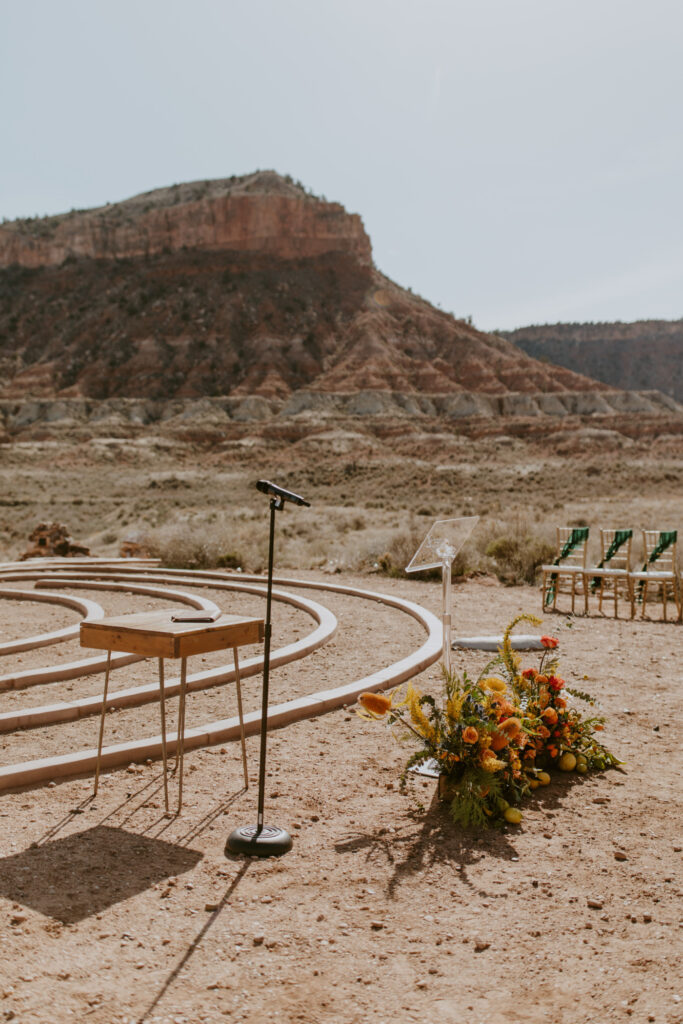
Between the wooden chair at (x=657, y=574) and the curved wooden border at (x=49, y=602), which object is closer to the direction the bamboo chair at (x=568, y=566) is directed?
the curved wooden border

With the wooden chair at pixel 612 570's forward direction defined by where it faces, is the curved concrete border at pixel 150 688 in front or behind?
in front

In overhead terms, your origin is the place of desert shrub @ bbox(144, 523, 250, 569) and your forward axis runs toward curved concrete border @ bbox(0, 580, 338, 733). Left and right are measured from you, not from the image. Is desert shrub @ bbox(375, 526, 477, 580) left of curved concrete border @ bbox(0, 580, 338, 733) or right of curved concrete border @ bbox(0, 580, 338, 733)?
left

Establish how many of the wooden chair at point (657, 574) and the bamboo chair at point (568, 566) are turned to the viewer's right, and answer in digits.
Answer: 0

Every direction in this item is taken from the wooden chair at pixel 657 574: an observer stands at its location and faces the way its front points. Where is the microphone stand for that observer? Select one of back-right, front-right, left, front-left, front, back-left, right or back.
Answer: front-left

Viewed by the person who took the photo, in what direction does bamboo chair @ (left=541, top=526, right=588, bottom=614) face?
facing the viewer and to the left of the viewer
